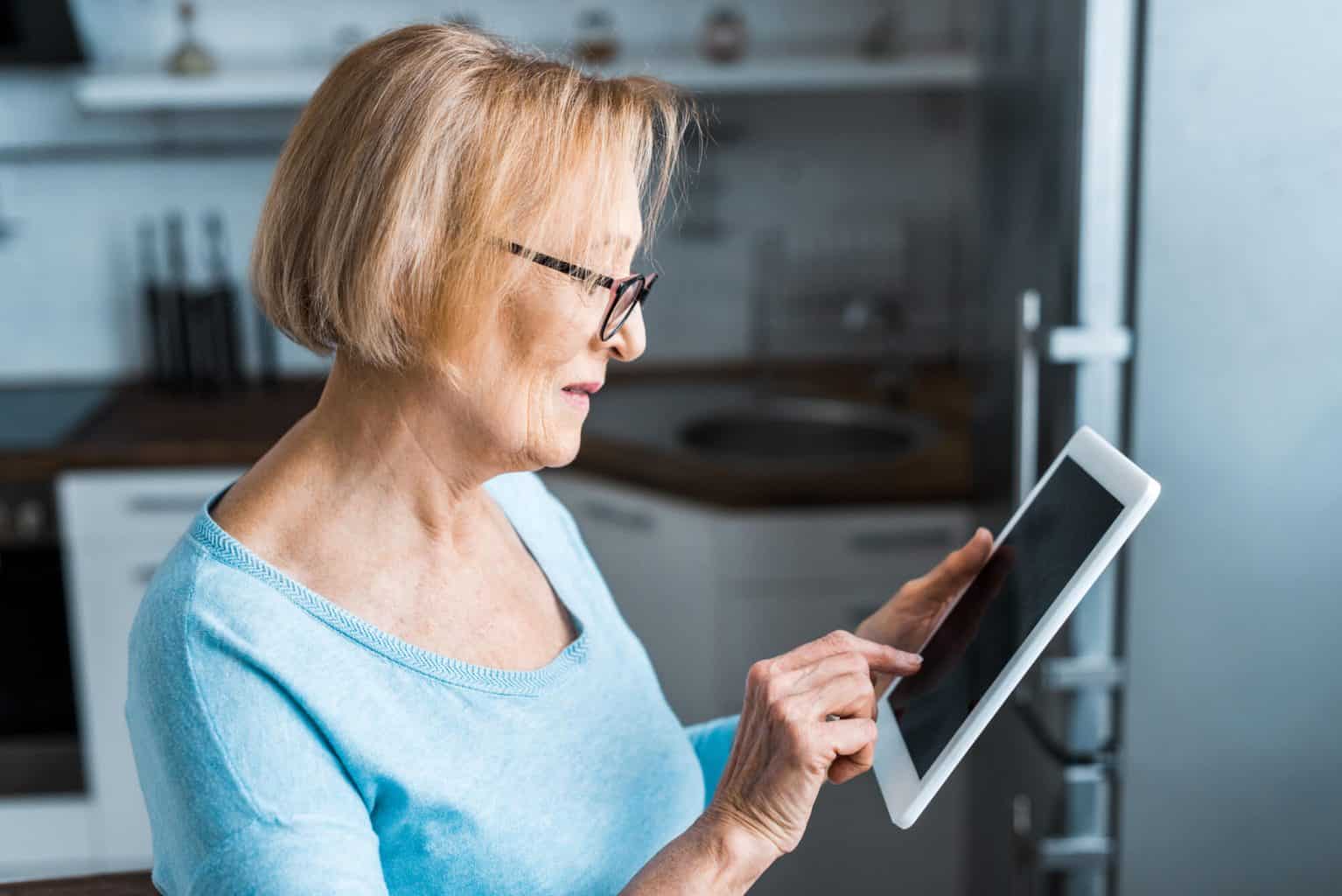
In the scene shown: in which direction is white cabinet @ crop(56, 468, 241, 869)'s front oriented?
toward the camera

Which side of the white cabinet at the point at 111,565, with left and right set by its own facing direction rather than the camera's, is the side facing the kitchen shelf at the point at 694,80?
left

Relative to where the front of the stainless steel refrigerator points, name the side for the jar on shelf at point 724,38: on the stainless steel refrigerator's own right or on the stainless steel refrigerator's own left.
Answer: on the stainless steel refrigerator's own right

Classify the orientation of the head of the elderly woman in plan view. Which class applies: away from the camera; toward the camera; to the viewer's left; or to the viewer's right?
to the viewer's right

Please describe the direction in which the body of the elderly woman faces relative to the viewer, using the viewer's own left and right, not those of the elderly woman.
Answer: facing the viewer and to the right of the viewer

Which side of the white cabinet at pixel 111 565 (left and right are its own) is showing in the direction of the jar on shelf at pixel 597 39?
left

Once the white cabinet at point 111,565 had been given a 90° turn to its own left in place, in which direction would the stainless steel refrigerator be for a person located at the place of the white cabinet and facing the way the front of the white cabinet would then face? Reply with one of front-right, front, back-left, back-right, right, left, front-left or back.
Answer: front-right

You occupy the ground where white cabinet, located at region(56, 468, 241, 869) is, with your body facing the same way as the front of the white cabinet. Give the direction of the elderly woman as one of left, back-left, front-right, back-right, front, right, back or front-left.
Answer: front

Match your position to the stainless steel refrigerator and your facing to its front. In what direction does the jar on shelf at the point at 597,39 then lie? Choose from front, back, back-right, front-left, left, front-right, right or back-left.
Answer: front-right
